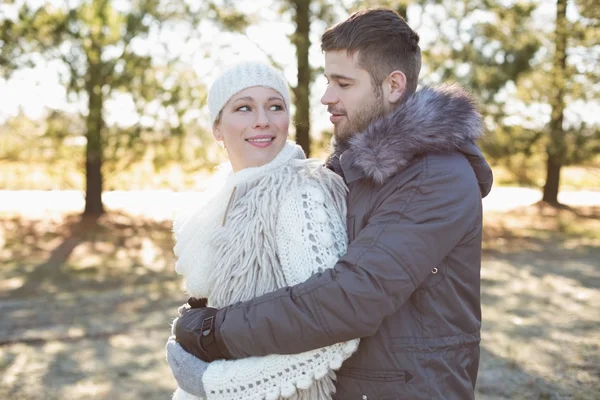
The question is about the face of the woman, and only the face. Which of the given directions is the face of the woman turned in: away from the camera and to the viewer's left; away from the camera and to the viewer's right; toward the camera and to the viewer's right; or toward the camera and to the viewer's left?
toward the camera and to the viewer's right

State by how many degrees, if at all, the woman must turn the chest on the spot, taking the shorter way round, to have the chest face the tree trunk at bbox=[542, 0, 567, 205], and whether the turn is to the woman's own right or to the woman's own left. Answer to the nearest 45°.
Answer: approximately 180°

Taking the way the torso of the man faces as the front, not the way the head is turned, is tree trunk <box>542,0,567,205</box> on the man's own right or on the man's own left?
on the man's own right

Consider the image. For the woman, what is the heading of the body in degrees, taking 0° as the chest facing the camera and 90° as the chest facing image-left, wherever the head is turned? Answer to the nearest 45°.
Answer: approximately 45°

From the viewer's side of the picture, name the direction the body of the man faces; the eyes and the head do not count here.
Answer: to the viewer's left

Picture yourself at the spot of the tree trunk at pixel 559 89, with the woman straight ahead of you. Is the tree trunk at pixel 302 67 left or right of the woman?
right

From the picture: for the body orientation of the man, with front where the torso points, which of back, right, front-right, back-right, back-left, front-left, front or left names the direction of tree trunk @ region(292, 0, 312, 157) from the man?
right

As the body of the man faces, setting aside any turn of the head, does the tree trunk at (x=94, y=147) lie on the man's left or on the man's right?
on the man's right

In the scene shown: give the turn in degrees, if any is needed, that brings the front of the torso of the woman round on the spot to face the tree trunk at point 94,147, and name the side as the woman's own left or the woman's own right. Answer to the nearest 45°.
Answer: approximately 135° to the woman's own right

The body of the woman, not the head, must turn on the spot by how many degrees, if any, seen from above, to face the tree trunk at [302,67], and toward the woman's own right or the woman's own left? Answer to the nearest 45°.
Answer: approximately 135° to the woman's own right
